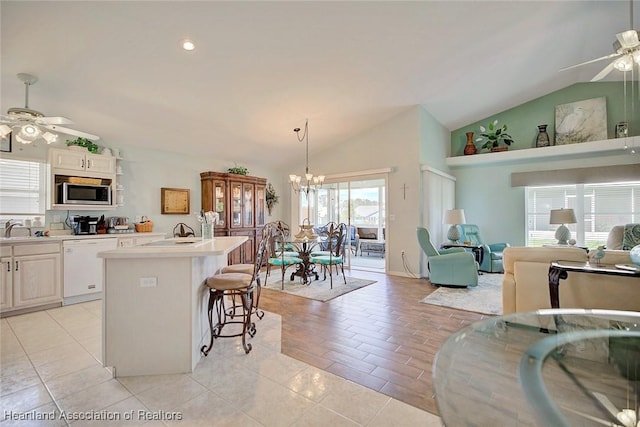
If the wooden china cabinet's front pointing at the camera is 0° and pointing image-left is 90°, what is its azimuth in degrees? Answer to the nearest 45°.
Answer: approximately 315°

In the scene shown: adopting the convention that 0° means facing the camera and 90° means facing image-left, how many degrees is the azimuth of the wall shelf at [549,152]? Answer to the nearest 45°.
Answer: approximately 45°

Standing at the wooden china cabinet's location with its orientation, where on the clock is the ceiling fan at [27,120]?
The ceiling fan is roughly at 3 o'clock from the wooden china cabinet.

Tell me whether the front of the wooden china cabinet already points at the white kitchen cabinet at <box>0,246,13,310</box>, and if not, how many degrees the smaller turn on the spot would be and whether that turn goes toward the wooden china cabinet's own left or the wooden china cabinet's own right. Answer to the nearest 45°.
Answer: approximately 90° to the wooden china cabinet's own right

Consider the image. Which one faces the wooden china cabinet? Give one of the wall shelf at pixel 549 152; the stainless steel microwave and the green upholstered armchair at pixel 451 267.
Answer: the wall shelf

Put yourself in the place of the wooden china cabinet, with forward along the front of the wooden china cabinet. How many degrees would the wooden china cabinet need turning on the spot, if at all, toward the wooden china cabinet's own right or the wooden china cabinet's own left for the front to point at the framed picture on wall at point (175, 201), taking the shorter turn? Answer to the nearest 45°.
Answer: approximately 135° to the wooden china cabinet's own right
